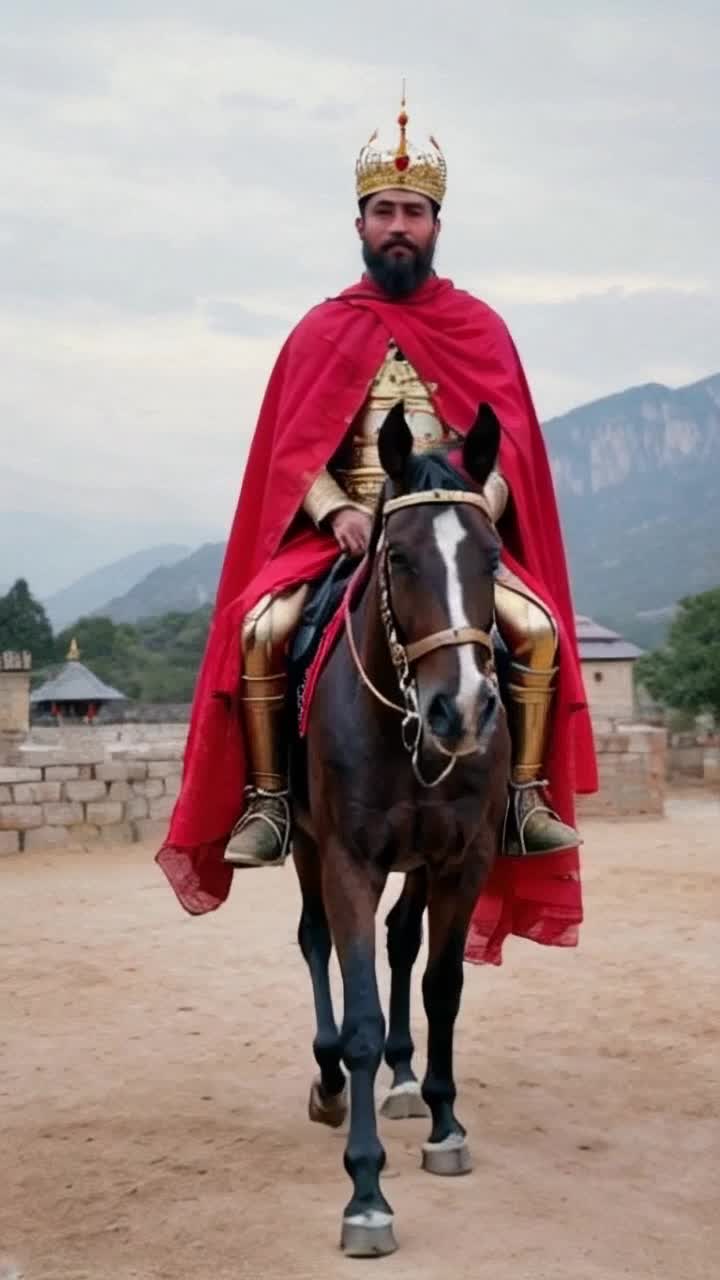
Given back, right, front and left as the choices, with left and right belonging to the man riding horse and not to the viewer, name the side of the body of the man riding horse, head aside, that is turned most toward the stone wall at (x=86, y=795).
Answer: back

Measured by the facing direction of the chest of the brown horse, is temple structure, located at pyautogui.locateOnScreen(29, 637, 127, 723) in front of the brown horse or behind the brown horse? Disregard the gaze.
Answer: behind

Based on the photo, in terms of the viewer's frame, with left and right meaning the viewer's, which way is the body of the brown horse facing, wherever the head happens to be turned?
facing the viewer

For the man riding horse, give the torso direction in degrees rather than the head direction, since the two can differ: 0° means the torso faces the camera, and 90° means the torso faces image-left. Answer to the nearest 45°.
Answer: approximately 0°

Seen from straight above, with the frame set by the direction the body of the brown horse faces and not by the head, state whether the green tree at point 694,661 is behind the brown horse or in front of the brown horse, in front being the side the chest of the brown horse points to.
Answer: behind

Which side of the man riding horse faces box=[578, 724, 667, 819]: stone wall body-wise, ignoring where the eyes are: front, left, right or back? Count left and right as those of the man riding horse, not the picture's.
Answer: back

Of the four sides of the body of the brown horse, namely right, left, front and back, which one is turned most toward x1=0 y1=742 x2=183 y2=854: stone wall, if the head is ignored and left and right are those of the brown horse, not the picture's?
back
